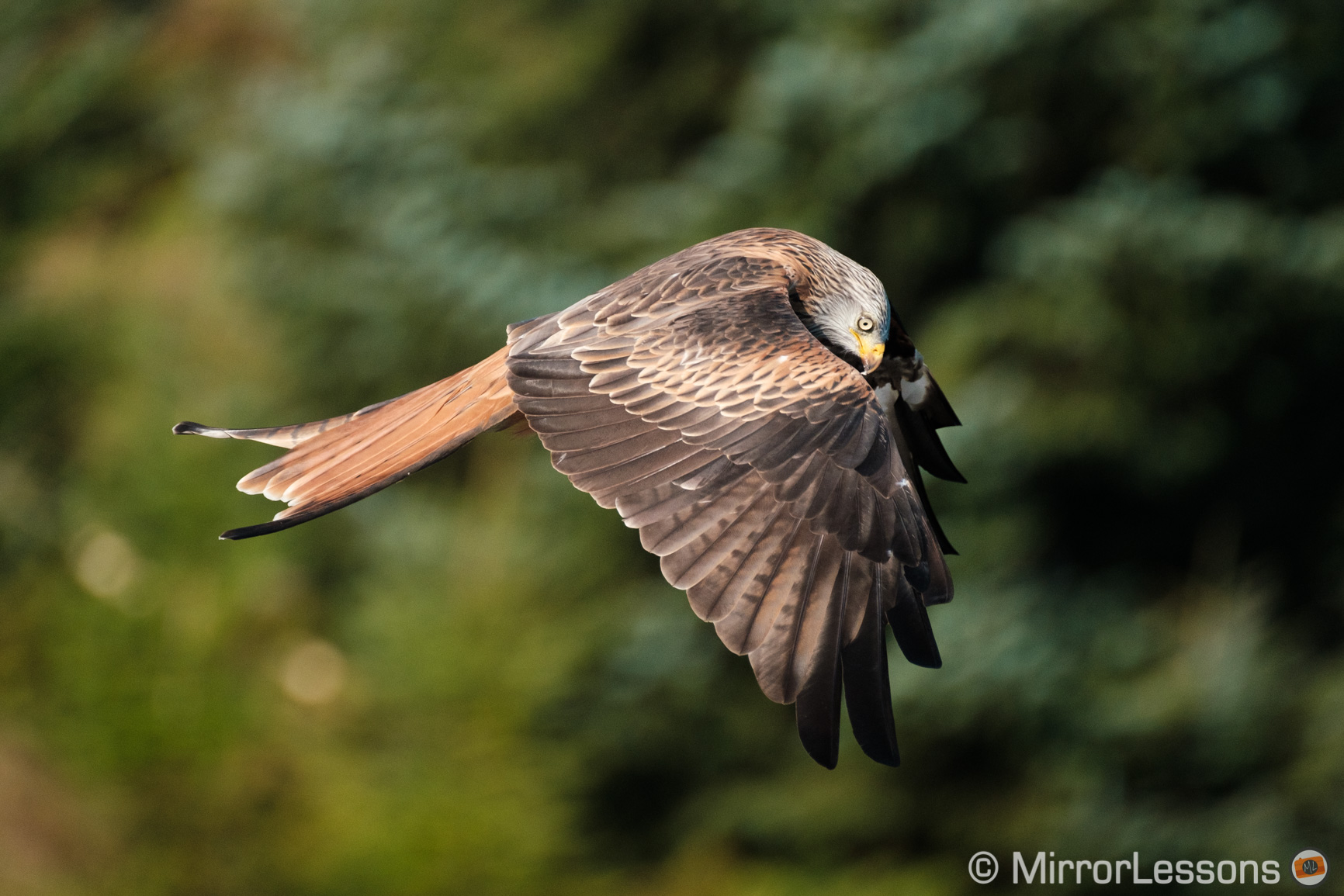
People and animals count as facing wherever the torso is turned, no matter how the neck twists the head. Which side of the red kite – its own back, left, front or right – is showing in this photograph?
right
